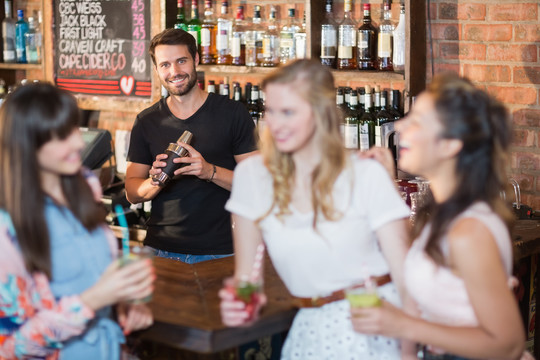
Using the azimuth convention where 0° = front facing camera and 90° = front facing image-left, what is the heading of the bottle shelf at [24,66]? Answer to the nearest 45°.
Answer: approximately 0°

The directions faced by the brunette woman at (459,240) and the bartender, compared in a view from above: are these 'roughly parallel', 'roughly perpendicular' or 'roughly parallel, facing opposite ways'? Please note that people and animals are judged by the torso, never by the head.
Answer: roughly perpendicular

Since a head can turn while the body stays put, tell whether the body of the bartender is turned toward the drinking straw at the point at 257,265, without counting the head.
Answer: yes

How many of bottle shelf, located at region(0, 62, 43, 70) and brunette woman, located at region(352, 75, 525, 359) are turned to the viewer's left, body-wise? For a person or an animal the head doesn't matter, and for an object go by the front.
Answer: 1

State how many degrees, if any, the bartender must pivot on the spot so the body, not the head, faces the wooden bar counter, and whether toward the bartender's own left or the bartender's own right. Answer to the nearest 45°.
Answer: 0° — they already face it

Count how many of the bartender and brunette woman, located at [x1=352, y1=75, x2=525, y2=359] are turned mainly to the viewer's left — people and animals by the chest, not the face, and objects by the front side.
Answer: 1

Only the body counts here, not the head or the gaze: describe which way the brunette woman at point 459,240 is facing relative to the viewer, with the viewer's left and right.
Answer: facing to the left of the viewer

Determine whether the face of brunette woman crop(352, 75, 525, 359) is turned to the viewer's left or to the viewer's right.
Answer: to the viewer's left

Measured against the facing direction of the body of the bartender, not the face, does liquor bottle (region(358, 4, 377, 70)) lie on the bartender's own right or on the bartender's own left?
on the bartender's own left

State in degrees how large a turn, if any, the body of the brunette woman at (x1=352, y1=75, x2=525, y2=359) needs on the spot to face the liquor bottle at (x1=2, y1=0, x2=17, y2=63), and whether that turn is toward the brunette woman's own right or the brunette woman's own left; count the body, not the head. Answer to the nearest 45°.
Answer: approximately 45° to the brunette woman's own right

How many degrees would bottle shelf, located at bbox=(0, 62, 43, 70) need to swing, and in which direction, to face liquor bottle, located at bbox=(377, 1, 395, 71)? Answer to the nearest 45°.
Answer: approximately 45° to its left

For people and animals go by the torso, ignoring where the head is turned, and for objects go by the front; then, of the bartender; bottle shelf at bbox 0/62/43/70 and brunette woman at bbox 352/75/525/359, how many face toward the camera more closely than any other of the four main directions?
2

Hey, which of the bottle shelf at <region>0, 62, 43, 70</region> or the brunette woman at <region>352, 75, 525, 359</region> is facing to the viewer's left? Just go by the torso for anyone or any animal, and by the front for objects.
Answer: the brunette woman
